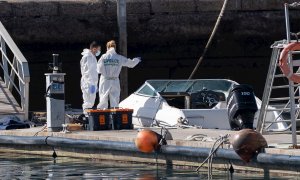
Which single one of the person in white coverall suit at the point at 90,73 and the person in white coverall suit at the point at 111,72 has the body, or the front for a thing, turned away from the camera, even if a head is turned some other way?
the person in white coverall suit at the point at 111,72

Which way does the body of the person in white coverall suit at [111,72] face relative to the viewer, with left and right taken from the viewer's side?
facing away from the viewer

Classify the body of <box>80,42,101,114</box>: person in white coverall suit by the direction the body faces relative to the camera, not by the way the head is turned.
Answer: to the viewer's right

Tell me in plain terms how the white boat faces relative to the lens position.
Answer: facing away from the viewer and to the left of the viewer
